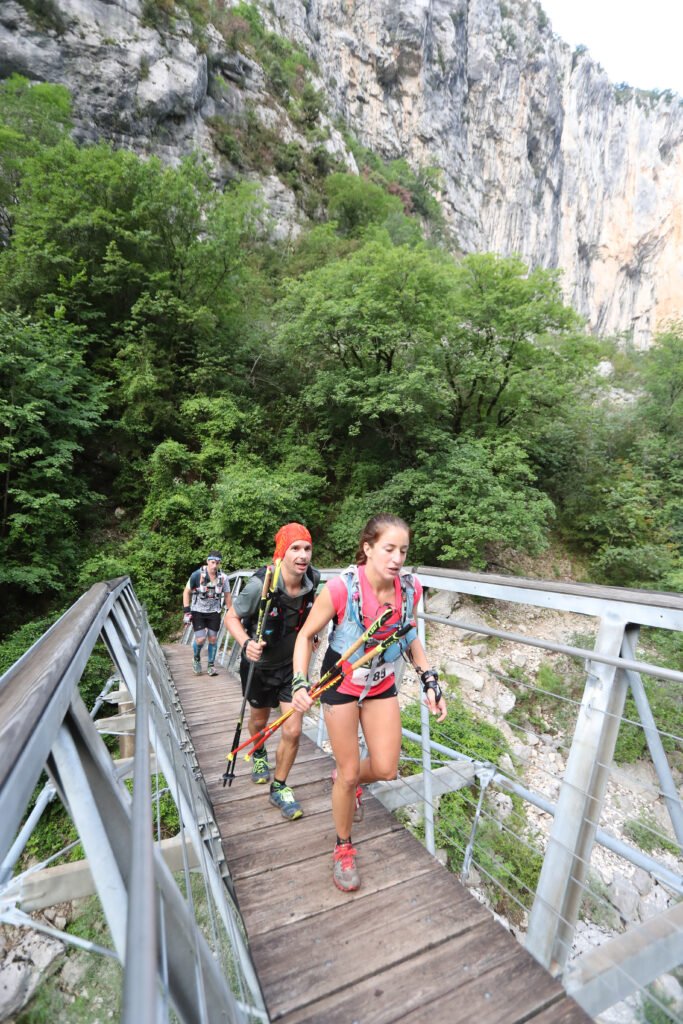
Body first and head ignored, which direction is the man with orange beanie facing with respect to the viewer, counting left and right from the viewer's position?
facing the viewer and to the right of the viewer

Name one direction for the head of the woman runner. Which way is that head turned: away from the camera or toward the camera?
toward the camera

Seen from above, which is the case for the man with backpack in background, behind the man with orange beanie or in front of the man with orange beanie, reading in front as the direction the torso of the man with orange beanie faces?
behind

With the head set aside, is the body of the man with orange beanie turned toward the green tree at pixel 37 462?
no

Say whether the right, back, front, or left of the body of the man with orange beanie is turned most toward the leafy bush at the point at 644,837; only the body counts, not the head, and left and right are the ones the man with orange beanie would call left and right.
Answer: left

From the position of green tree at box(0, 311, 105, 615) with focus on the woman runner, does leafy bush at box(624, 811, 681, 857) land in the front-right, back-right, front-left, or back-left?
front-left

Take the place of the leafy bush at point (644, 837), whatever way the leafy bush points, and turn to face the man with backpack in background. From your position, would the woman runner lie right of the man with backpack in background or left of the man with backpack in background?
left

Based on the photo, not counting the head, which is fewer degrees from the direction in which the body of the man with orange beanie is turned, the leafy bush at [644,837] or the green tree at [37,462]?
the leafy bush
